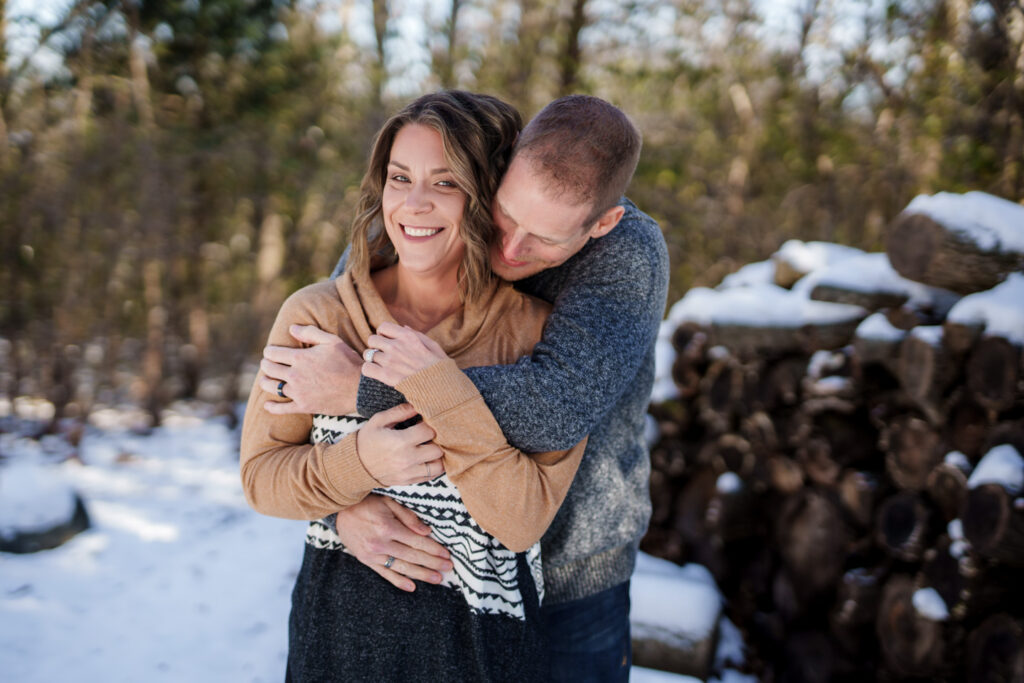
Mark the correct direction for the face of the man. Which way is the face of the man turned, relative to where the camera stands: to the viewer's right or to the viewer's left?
to the viewer's left

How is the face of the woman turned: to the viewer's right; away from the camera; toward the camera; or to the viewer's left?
toward the camera

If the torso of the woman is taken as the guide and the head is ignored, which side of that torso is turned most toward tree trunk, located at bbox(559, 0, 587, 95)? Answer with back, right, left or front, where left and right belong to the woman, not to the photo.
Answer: back

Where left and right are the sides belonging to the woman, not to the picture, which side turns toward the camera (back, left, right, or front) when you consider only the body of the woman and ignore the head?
front
